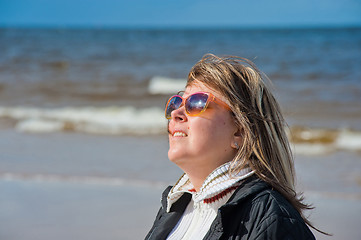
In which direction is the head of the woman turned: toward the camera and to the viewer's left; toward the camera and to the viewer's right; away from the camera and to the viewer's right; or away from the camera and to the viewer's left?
toward the camera and to the viewer's left

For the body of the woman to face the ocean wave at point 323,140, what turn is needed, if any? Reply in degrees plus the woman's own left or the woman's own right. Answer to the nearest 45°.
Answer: approximately 135° to the woman's own right

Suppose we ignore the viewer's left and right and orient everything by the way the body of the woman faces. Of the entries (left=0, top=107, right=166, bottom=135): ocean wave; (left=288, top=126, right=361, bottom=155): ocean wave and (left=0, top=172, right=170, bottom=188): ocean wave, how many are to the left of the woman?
0

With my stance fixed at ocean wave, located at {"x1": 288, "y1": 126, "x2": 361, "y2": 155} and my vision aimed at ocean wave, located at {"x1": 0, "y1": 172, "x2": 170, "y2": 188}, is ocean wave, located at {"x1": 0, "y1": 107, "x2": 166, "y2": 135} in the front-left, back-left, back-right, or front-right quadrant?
front-right

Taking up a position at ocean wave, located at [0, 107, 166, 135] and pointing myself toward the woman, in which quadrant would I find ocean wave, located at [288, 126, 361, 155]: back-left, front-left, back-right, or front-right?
front-left

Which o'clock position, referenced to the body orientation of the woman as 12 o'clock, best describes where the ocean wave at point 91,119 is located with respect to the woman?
The ocean wave is roughly at 4 o'clock from the woman.

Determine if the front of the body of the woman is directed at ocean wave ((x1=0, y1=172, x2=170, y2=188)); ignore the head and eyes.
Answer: no
